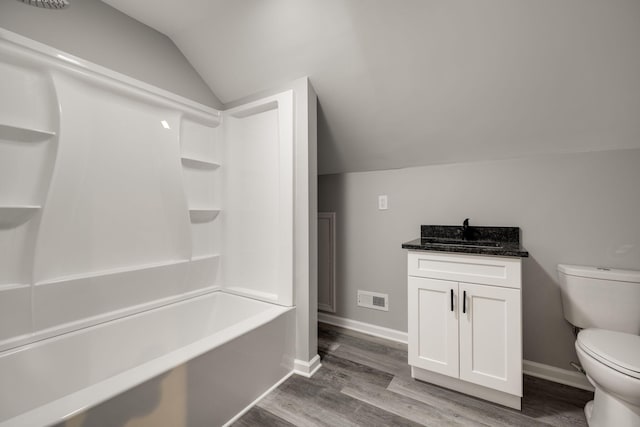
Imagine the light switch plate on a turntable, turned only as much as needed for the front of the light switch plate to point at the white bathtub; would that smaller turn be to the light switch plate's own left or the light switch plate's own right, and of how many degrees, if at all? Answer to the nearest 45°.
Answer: approximately 45° to the light switch plate's own right

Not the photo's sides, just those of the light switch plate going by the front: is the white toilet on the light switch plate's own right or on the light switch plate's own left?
on the light switch plate's own left

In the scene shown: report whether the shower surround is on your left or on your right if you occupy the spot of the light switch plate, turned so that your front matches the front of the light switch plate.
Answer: on your right

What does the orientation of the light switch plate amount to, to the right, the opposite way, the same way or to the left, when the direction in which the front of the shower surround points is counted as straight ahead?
to the right

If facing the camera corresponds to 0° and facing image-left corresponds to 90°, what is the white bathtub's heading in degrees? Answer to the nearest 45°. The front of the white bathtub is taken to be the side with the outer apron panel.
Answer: approximately 315°
